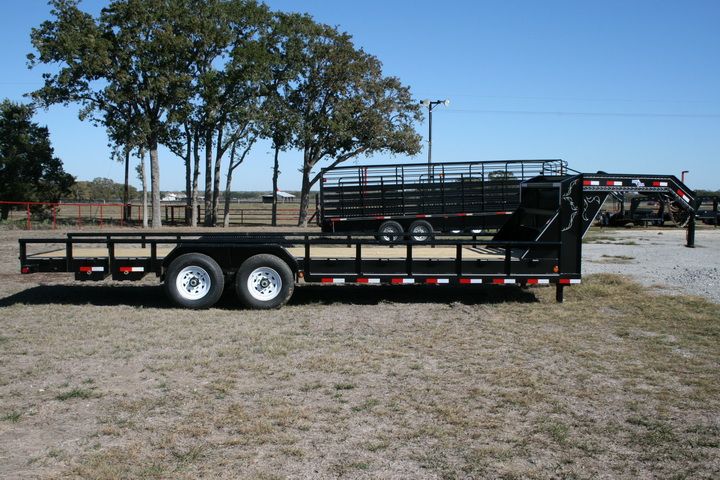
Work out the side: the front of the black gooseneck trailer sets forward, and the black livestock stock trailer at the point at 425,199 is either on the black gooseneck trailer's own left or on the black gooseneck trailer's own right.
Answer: on the black gooseneck trailer's own left

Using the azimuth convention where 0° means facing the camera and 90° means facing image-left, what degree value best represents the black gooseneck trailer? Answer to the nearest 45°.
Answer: approximately 270°

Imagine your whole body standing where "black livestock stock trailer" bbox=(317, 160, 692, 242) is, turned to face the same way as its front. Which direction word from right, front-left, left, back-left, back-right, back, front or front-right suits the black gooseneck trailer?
right

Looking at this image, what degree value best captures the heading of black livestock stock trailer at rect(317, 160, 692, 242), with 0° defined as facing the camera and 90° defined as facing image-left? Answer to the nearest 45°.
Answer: approximately 270°

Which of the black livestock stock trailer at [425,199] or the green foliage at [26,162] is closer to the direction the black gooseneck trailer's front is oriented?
the black livestock stock trailer

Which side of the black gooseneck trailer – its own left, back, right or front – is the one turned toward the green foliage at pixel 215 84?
left

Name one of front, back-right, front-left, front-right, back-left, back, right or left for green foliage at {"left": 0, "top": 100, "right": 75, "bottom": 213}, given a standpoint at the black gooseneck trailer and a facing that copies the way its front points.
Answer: back-left

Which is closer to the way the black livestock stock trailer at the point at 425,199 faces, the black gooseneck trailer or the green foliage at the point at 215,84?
the black gooseneck trailer

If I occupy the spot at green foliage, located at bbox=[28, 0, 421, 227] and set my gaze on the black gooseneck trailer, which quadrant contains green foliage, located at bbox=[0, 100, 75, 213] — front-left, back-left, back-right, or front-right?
back-right

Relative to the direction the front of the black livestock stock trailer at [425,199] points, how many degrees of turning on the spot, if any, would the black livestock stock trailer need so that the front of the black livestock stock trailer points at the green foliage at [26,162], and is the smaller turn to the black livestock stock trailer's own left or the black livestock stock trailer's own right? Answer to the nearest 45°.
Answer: approximately 135° to the black livestock stock trailer's own left

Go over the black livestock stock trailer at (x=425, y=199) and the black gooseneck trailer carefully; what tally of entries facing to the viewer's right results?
2

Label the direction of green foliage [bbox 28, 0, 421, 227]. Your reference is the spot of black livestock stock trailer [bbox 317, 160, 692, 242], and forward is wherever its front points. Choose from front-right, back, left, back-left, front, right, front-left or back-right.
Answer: back-left
